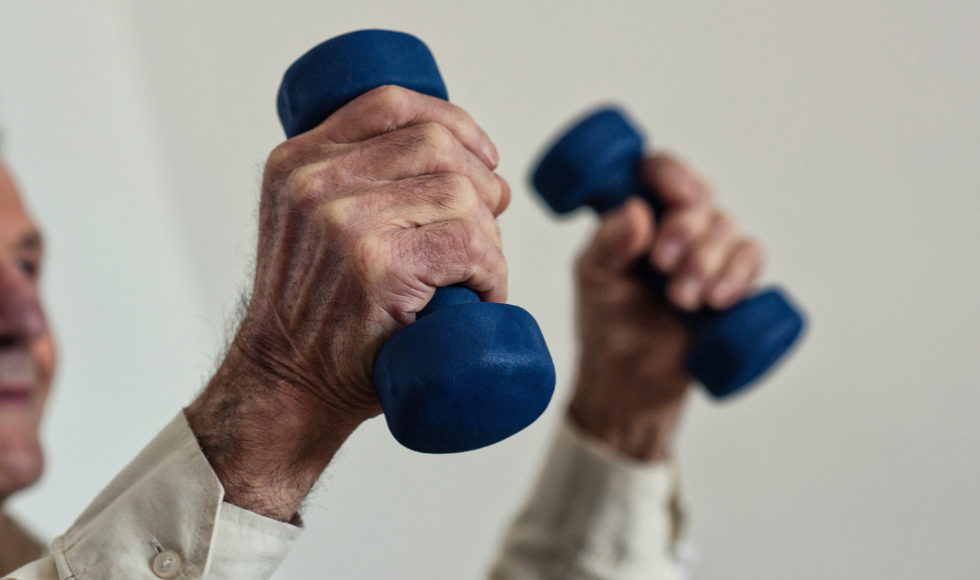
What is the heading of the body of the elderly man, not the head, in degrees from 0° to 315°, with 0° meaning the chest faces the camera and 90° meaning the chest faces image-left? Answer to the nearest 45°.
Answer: approximately 315°
